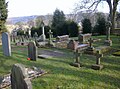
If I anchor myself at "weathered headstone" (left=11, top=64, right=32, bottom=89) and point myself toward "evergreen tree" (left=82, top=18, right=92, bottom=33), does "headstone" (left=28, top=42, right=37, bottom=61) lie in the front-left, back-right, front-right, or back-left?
front-left

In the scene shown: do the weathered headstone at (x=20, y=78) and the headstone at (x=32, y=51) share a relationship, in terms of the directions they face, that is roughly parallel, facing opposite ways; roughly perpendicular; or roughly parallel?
roughly parallel

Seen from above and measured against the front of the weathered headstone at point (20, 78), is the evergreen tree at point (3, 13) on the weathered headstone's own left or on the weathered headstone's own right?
on the weathered headstone's own right

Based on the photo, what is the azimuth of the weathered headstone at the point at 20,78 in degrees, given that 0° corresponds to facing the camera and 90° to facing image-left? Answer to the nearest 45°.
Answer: approximately 45°

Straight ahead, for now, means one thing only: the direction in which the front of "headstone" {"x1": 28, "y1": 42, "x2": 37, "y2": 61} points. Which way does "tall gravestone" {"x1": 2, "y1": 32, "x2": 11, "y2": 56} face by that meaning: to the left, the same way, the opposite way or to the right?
the same way

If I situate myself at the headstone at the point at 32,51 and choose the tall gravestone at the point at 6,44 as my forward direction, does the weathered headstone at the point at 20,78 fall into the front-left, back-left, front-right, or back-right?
back-left

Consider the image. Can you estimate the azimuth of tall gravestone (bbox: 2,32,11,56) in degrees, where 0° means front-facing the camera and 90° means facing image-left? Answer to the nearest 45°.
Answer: approximately 45°

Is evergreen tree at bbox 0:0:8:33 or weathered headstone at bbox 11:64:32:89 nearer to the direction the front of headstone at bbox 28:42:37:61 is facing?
the weathered headstone

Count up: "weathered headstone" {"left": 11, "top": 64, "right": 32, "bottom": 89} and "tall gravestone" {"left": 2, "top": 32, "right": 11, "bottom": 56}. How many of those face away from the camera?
0

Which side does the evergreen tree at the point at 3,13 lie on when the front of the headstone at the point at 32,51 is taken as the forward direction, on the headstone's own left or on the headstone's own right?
on the headstone's own right

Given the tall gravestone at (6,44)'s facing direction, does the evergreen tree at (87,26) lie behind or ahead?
behind

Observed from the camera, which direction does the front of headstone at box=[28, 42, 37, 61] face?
facing the viewer and to the left of the viewer

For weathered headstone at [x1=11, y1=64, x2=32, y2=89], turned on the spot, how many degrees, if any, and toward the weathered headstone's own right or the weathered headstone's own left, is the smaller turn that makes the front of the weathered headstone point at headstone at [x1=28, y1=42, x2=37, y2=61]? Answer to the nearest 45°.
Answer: approximately 135° to the weathered headstone's own right
